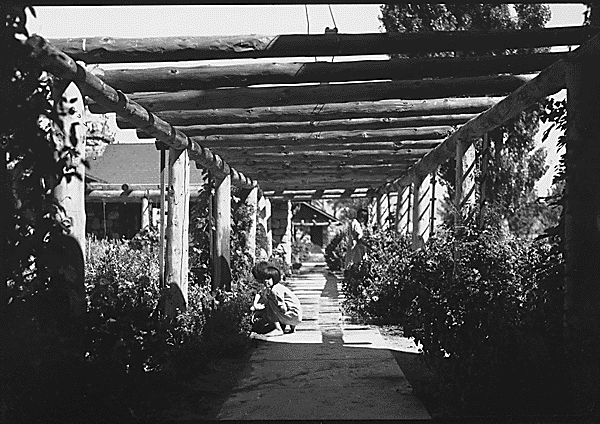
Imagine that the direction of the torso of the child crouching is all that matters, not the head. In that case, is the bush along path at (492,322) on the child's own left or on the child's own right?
on the child's own left

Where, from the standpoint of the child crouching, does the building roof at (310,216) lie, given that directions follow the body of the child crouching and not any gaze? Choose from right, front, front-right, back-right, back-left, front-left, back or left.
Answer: back-right

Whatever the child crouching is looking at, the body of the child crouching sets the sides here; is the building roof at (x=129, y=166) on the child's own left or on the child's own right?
on the child's own right

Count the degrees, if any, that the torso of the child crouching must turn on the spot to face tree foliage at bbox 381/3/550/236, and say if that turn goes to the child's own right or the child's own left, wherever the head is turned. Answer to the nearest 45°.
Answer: approximately 180°

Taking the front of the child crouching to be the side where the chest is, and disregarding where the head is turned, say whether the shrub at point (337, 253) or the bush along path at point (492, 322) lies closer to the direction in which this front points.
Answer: the bush along path

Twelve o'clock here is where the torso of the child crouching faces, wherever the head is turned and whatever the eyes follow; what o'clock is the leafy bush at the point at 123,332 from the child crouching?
The leafy bush is roughly at 11 o'clock from the child crouching.

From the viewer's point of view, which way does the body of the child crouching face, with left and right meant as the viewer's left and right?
facing the viewer and to the left of the viewer
